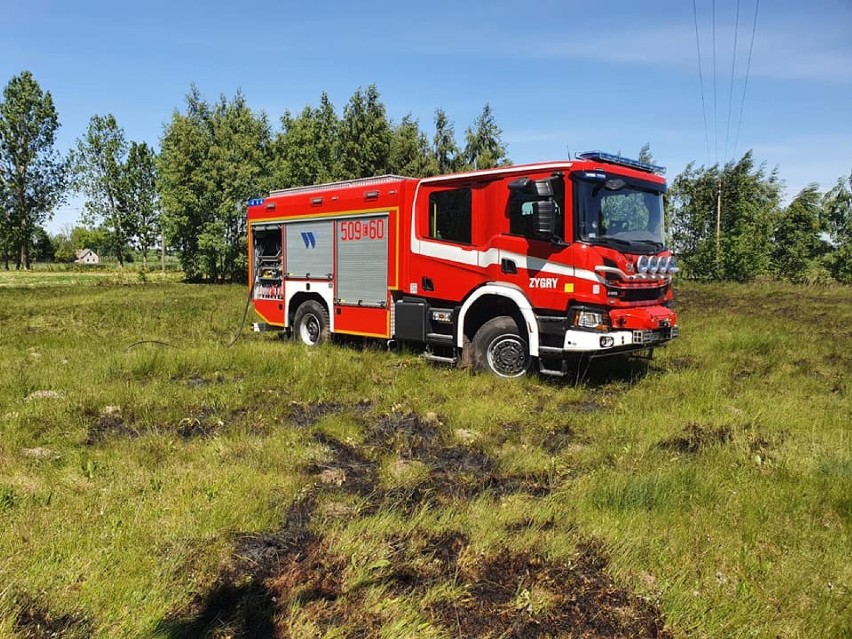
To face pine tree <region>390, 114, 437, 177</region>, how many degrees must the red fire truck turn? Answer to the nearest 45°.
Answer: approximately 135° to its left

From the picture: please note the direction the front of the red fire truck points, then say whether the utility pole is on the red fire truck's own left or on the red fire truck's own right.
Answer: on the red fire truck's own left

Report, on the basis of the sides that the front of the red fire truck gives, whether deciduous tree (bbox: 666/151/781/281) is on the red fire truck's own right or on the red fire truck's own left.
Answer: on the red fire truck's own left

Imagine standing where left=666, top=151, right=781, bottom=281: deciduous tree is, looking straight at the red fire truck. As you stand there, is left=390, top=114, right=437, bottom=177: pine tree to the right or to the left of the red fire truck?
right

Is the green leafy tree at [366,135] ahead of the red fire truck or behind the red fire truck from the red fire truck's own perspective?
behind

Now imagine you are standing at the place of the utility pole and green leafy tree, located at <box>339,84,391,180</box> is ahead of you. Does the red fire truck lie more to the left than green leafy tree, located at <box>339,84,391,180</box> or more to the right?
left
